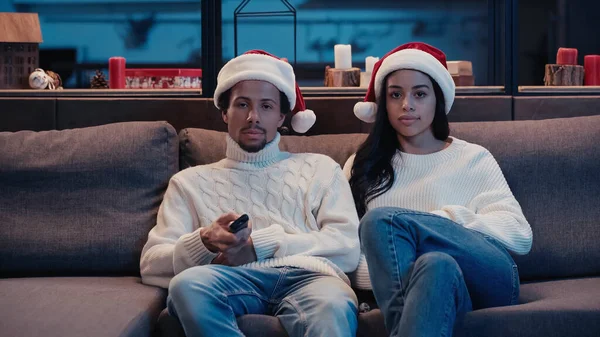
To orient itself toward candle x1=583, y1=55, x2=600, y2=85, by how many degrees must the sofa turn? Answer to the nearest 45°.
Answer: approximately 90° to its left

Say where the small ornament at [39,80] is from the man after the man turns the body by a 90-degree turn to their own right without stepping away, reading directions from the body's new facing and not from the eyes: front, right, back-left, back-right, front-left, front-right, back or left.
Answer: front-right

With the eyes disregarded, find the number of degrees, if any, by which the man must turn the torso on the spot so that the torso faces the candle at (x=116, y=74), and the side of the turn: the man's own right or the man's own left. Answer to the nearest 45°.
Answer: approximately 135° to the man's own right

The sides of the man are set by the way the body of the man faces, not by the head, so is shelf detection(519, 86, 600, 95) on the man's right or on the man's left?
on the man's left

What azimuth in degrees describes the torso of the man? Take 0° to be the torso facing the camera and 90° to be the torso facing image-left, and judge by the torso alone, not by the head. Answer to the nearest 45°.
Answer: approximately 0°
